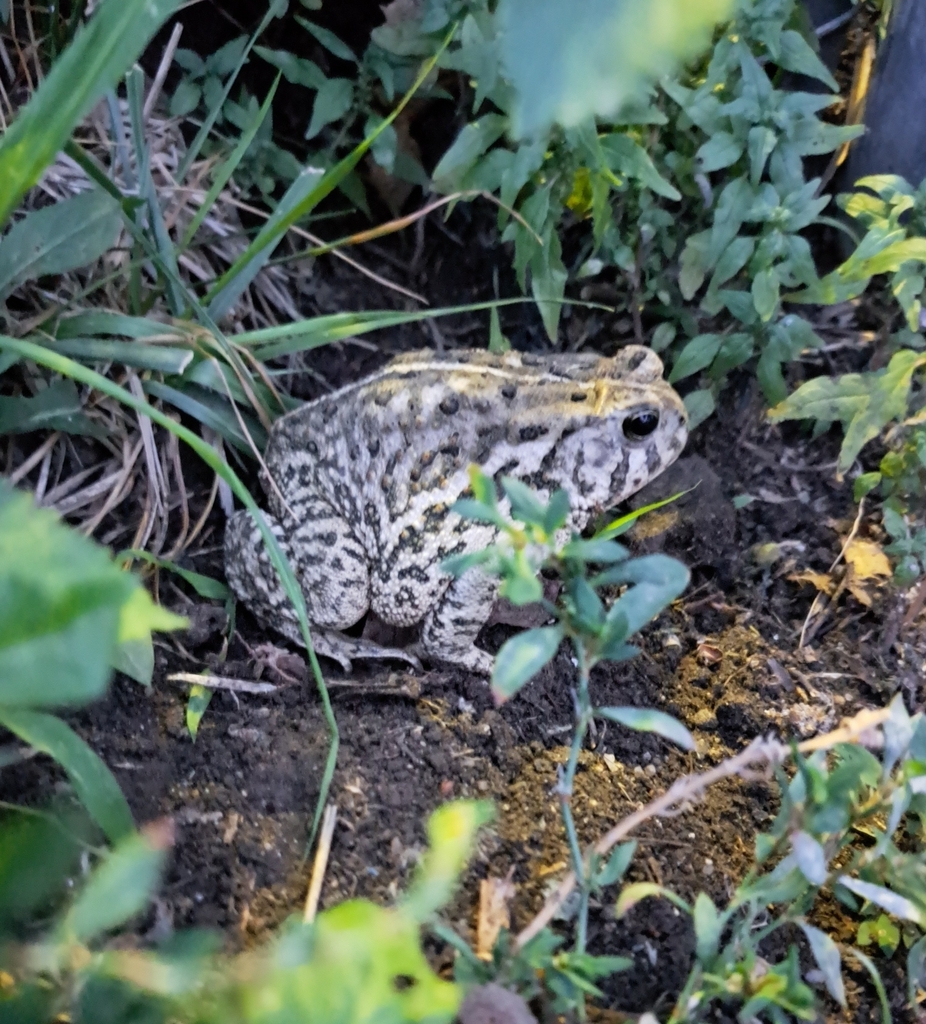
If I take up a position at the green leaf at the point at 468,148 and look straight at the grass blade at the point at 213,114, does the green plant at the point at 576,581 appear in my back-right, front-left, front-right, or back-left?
back-left

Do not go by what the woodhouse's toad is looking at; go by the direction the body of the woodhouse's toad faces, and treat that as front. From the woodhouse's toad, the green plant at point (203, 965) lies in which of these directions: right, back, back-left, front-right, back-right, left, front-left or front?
right

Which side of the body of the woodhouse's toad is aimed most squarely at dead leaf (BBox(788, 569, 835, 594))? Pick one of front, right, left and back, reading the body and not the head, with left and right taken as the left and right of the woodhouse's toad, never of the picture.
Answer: front

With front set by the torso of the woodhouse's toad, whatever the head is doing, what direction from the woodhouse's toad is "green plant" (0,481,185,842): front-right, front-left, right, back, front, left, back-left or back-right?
right

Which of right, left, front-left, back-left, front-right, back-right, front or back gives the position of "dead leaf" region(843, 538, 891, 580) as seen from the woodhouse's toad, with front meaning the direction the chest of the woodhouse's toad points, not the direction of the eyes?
front

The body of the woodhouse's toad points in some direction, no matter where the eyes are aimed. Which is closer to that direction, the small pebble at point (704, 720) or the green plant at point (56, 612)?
the small pebble

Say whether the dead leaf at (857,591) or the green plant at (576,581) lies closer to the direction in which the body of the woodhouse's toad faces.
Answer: the dead leaf

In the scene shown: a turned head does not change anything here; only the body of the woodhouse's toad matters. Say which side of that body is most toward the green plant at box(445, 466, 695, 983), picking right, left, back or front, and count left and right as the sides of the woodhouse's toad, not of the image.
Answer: right

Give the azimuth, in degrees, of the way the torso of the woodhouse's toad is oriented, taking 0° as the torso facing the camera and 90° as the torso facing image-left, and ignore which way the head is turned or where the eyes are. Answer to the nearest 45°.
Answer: approximately 270°
